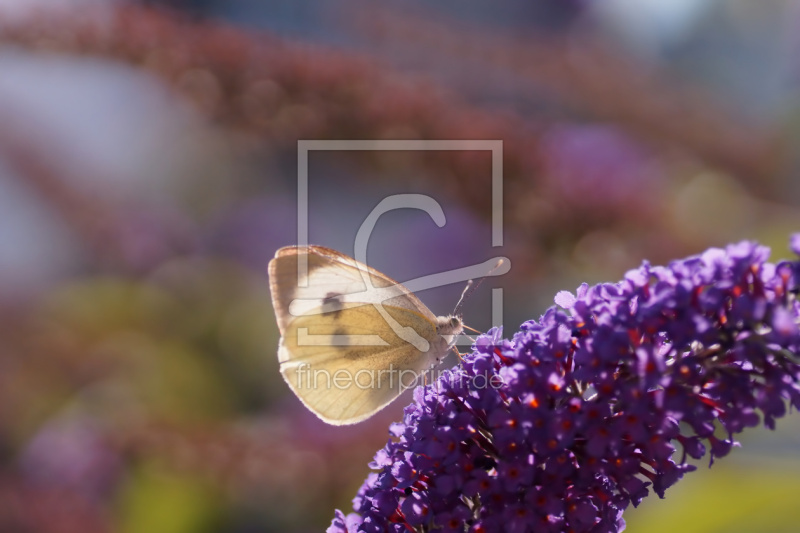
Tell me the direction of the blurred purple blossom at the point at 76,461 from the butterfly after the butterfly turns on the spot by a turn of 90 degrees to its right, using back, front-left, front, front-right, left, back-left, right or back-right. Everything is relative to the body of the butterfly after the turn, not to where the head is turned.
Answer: back-right

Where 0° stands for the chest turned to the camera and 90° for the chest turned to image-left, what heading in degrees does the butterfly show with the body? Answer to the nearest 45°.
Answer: approximately 270°

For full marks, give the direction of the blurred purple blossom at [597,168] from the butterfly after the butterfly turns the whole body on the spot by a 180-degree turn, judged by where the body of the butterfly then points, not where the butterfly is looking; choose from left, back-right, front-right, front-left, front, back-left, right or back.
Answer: back-right
